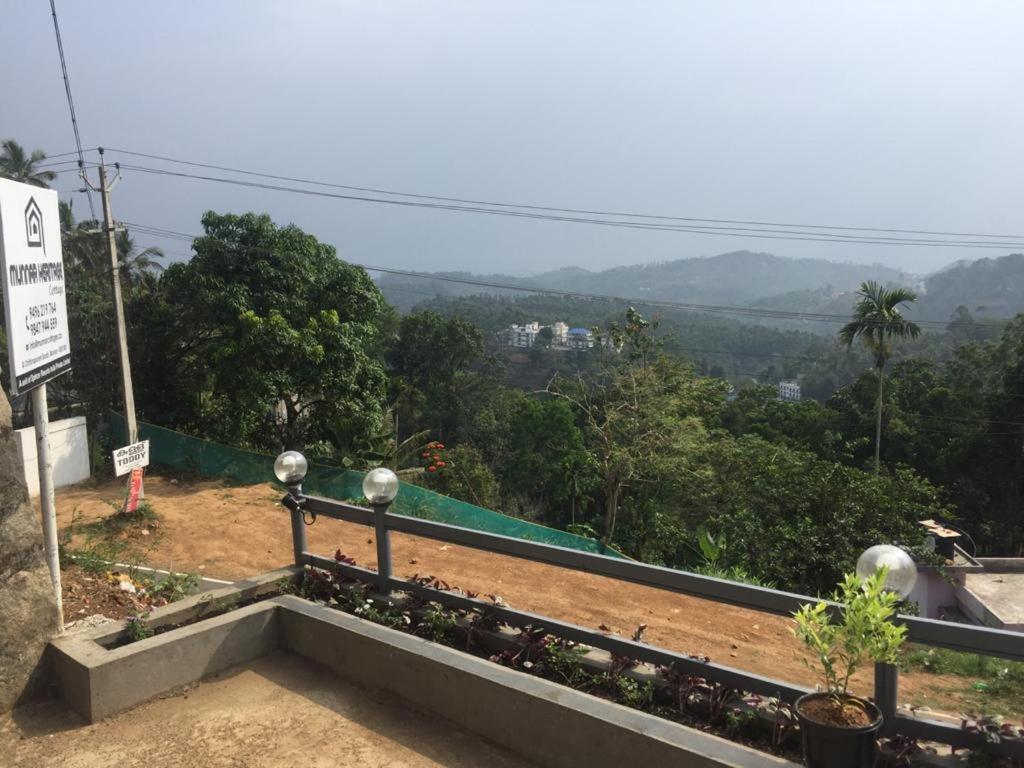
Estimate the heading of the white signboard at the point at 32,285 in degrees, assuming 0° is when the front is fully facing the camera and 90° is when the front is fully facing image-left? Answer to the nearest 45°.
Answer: approximately 315°

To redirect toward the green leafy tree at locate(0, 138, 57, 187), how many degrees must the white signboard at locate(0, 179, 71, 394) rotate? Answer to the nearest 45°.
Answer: approximately 135° to its left

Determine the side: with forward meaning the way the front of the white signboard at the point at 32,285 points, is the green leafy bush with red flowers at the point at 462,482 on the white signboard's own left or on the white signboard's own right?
on the white signboard's own left

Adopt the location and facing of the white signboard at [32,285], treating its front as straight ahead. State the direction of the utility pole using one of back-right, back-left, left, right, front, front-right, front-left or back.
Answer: back-left

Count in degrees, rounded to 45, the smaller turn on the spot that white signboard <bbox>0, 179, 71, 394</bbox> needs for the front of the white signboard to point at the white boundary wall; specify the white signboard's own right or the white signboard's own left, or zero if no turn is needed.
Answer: approximately 135° to the white signboard's own left

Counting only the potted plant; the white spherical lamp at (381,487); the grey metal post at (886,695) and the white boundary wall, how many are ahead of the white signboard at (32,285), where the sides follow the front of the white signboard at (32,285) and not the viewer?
3

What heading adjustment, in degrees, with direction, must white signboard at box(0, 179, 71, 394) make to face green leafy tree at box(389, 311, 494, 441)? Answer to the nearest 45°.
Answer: approximately 90° to its left

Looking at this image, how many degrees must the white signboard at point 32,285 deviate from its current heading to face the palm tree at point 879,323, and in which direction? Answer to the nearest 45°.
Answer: approximately 90° to its left

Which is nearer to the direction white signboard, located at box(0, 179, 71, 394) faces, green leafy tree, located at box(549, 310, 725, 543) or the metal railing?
the metal railing

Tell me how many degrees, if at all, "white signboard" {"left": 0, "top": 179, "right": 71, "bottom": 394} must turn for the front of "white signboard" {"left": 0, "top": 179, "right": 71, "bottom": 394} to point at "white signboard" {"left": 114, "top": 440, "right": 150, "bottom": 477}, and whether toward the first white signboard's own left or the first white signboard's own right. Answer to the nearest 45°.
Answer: approximately 135° to the first white signboard's own left

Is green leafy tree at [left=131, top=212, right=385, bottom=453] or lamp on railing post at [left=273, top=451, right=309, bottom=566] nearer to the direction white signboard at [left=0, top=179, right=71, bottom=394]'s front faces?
the lamp on railing post

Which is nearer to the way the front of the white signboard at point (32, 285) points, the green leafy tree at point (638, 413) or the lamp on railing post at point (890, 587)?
the lamp on railing post

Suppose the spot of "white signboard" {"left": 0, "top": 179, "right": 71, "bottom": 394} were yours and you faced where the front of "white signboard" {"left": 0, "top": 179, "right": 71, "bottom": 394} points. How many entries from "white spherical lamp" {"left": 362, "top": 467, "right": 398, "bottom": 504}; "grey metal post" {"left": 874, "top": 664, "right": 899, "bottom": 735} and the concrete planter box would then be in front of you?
3

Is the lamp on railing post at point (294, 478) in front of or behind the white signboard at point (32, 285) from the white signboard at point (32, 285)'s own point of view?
in front

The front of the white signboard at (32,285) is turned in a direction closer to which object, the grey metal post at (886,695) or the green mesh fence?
the grey metal post

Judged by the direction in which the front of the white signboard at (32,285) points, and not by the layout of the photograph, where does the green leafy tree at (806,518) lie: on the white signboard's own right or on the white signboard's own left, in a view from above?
on the white signboard's own left

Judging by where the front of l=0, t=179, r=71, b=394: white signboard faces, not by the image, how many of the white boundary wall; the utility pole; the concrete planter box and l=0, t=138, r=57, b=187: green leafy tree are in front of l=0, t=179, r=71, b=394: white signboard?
1

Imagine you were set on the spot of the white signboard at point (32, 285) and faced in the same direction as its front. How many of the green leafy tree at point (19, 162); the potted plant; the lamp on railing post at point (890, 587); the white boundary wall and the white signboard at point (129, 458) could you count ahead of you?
2

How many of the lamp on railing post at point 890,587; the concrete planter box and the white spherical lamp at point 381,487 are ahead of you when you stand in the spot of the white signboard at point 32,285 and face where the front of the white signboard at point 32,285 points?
3
